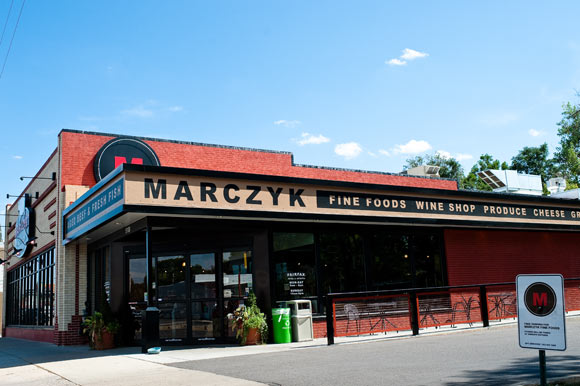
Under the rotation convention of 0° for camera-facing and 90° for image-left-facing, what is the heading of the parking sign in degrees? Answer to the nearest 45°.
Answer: approximately 0°

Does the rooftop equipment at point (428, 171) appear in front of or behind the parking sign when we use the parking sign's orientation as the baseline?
behind

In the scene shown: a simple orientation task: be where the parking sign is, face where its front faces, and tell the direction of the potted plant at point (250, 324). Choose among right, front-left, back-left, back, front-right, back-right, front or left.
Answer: back-right

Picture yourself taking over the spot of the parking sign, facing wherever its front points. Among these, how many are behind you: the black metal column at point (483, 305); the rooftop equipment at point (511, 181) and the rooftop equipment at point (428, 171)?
3

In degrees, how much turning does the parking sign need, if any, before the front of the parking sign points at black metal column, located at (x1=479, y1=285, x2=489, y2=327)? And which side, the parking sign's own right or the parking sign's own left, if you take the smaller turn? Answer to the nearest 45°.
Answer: approximately 180°

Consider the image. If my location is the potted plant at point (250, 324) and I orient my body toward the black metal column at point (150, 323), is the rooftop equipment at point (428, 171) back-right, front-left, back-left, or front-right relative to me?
back-right

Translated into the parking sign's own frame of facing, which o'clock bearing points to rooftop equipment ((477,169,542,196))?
The rooftop equipment is roughly at 6 o'clock from the parking sign.

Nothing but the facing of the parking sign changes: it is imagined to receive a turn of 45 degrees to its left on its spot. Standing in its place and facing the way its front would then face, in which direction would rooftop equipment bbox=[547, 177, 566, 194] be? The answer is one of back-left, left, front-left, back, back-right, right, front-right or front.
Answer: back-left

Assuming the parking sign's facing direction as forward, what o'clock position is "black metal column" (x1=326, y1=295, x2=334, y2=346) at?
The black metal column is roughly at 5 o'clock from the parking sign.
